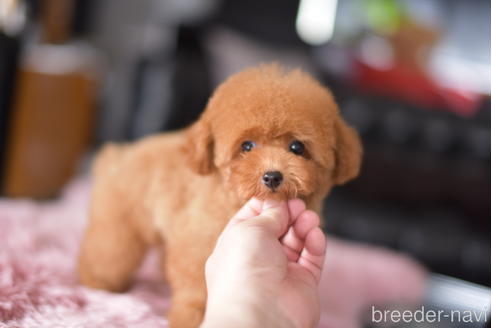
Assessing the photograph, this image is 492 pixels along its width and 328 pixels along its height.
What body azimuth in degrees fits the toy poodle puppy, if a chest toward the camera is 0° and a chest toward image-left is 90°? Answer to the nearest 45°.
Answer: approximately 315°

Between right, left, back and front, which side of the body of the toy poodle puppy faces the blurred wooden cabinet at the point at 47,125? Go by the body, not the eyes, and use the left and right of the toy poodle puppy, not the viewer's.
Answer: back

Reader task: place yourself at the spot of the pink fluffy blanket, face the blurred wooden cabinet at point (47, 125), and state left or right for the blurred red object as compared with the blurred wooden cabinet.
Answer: right
